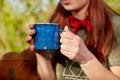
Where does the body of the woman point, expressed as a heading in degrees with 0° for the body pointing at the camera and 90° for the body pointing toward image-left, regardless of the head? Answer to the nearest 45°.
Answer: approximately 45°
